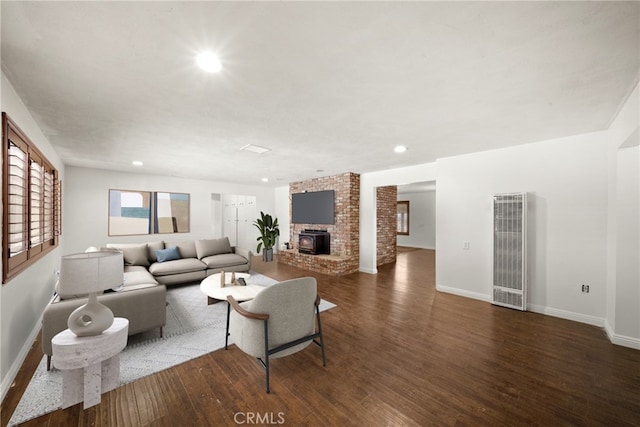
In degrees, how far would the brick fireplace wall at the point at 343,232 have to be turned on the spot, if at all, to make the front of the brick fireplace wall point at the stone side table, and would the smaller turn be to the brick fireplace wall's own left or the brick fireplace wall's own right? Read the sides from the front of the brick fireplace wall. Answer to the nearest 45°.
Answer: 0° — it already faces it

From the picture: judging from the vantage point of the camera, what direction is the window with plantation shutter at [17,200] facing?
facing to the right of the viewer

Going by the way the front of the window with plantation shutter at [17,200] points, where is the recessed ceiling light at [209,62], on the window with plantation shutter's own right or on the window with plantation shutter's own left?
on the window with plantation shutter's own right

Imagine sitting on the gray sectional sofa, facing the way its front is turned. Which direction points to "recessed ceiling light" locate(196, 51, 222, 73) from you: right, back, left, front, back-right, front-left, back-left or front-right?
front-right

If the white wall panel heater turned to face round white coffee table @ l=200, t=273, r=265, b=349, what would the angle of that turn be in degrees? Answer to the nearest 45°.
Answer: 0° — it already faces it

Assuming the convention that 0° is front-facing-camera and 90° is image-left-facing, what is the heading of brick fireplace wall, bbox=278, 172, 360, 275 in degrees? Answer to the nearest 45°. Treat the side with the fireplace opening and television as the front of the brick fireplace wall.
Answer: approximately 45°

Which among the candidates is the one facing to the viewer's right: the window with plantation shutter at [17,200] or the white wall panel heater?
the window with plantation shutter

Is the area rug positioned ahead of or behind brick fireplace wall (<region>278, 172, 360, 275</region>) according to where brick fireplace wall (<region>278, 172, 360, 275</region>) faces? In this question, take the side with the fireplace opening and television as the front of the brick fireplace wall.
ahead

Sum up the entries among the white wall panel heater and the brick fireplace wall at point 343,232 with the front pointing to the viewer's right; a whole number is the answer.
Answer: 0

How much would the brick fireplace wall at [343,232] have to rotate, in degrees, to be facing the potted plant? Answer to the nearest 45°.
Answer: approximately 90° to its right

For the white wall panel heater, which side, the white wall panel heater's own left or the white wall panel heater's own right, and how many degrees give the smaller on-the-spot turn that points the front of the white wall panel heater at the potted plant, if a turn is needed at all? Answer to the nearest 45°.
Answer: approximately 45° to the white wall panel heater's own right
